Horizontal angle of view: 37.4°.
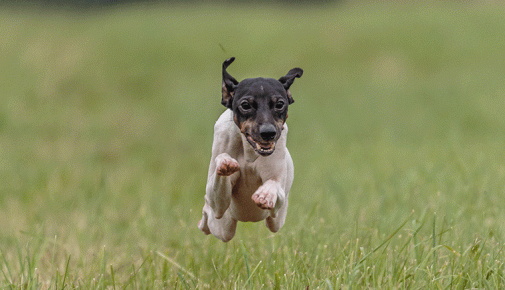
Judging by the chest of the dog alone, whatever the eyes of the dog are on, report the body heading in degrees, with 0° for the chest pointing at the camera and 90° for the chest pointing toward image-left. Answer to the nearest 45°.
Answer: approximately 0°
